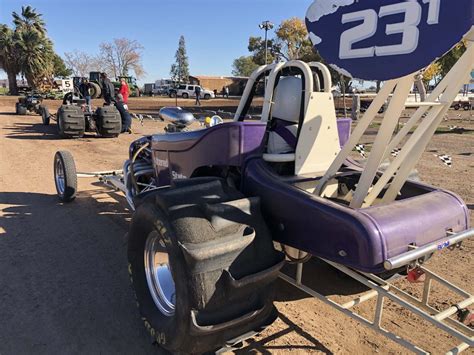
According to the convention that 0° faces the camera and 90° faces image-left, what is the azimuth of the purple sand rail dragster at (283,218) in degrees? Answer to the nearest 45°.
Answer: approximately 135°

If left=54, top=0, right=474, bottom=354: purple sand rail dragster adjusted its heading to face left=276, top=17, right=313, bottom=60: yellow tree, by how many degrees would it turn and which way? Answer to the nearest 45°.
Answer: approximately 45° to its right

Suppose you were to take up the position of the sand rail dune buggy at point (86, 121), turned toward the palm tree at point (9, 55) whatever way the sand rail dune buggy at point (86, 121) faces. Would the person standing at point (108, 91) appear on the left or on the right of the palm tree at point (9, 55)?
right

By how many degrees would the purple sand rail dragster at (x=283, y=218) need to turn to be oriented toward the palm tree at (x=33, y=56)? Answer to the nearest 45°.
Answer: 0° — it already faces it

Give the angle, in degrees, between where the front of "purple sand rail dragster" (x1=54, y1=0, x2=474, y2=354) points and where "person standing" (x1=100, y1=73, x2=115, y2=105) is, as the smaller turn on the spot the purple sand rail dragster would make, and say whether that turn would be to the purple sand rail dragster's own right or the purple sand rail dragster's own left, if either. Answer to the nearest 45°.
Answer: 0° — it already faces them
